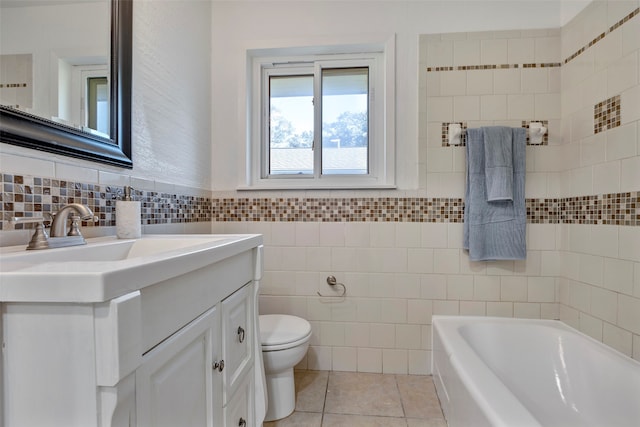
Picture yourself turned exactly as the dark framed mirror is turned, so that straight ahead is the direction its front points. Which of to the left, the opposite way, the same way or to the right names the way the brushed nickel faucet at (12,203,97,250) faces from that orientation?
the same way

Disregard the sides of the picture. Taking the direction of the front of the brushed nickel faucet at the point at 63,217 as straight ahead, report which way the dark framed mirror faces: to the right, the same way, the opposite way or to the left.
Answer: the same way

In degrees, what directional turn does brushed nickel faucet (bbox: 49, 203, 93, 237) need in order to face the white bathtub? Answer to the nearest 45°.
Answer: approximately 45° to its left

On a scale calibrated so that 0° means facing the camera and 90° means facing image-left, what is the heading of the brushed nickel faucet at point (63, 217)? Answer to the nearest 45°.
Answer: approximately 315°

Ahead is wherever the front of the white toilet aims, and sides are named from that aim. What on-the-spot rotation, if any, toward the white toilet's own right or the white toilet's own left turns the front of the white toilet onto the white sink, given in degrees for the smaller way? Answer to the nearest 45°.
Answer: approximately 90° to the white toilet's own right

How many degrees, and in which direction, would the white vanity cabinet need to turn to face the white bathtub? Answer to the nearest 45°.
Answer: approximately 45° to its left

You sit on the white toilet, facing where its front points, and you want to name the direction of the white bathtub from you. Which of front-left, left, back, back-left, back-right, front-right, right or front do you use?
front

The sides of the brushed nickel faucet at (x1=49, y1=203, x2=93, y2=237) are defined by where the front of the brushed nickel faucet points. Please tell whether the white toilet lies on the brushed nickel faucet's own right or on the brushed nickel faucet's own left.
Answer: on the brushed nickel faucet's own left

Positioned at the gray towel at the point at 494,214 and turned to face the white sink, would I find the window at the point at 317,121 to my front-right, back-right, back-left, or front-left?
front-right

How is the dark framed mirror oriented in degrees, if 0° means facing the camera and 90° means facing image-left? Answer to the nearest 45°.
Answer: approximately 315°

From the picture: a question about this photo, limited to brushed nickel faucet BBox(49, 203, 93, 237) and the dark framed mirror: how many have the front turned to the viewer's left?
0
